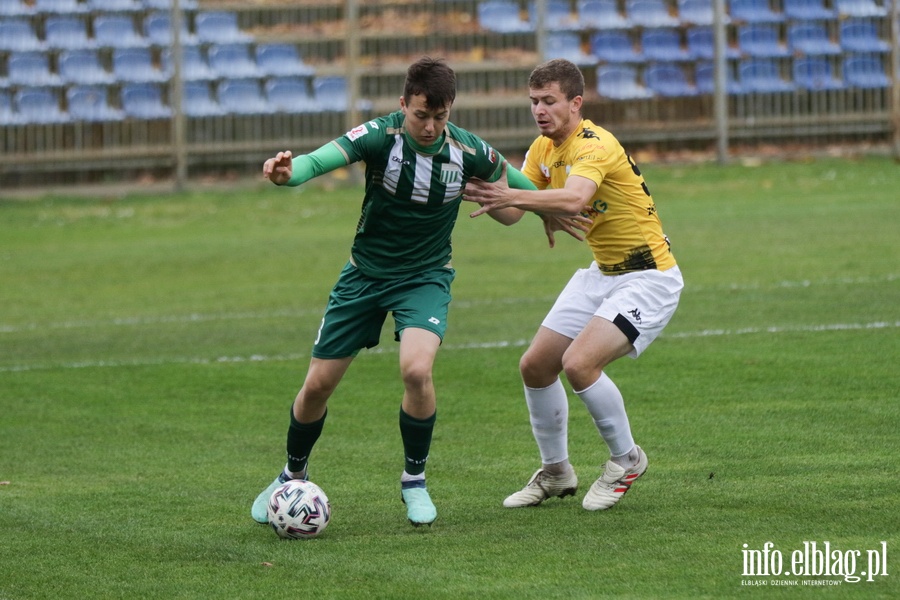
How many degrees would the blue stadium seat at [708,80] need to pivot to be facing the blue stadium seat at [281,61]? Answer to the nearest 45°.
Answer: approximately 135° to its right

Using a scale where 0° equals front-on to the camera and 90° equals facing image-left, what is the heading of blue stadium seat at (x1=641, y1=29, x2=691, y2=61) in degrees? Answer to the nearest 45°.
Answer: approximately 315°

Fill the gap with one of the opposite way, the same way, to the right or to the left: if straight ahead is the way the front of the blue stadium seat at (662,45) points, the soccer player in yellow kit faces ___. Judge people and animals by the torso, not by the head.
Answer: to the right

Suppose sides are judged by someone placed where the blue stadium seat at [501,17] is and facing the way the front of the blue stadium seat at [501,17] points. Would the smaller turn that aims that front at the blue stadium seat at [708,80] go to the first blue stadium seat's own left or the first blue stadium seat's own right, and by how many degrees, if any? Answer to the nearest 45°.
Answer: approximately 45° to the first blue stadium seat's own left

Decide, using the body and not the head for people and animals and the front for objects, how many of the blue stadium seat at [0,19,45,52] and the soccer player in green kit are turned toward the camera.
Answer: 2
